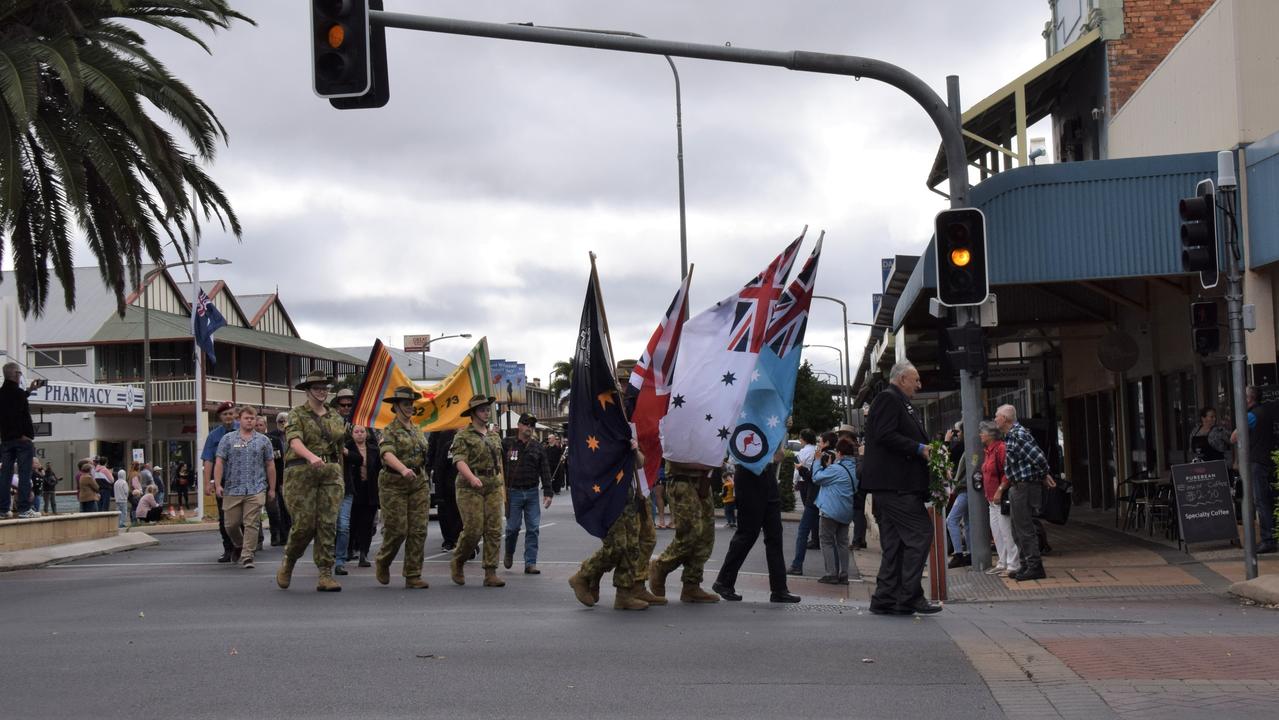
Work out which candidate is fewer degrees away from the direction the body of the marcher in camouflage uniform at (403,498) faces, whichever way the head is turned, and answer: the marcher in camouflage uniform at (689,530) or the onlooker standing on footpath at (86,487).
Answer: the marcher in camouflage uniform

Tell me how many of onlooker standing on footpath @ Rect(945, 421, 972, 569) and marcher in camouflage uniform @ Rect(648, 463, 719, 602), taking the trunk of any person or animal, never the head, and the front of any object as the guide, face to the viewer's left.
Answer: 1

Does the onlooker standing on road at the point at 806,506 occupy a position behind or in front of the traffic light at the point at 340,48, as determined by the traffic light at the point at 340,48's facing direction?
behind

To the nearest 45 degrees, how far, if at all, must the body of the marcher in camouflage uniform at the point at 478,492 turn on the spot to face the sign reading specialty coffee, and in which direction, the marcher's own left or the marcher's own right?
approximately 45° to the marcher's own left

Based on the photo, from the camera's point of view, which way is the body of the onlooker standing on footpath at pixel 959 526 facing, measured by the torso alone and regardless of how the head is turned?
to the viewer's left

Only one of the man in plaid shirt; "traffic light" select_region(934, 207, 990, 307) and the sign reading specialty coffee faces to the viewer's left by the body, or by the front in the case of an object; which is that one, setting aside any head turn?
the man in plaid shirt

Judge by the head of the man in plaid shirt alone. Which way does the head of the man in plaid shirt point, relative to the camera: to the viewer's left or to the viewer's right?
to the viewer's left

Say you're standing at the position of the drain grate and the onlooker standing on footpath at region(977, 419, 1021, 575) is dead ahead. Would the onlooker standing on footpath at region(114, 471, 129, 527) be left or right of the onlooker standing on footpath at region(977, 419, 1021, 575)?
left

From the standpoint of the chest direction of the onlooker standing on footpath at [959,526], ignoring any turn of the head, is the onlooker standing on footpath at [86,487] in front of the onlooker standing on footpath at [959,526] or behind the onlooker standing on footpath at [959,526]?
in front

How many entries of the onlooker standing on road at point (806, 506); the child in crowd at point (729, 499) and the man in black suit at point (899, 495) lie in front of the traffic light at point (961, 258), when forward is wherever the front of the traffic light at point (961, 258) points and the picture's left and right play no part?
1

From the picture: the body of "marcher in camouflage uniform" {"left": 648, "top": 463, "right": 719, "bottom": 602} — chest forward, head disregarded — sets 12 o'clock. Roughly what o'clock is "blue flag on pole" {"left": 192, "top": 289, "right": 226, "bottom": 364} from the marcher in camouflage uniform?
The blue flag on pole is roughly at 8 o'clock from the marcher in camouflage uniform.
